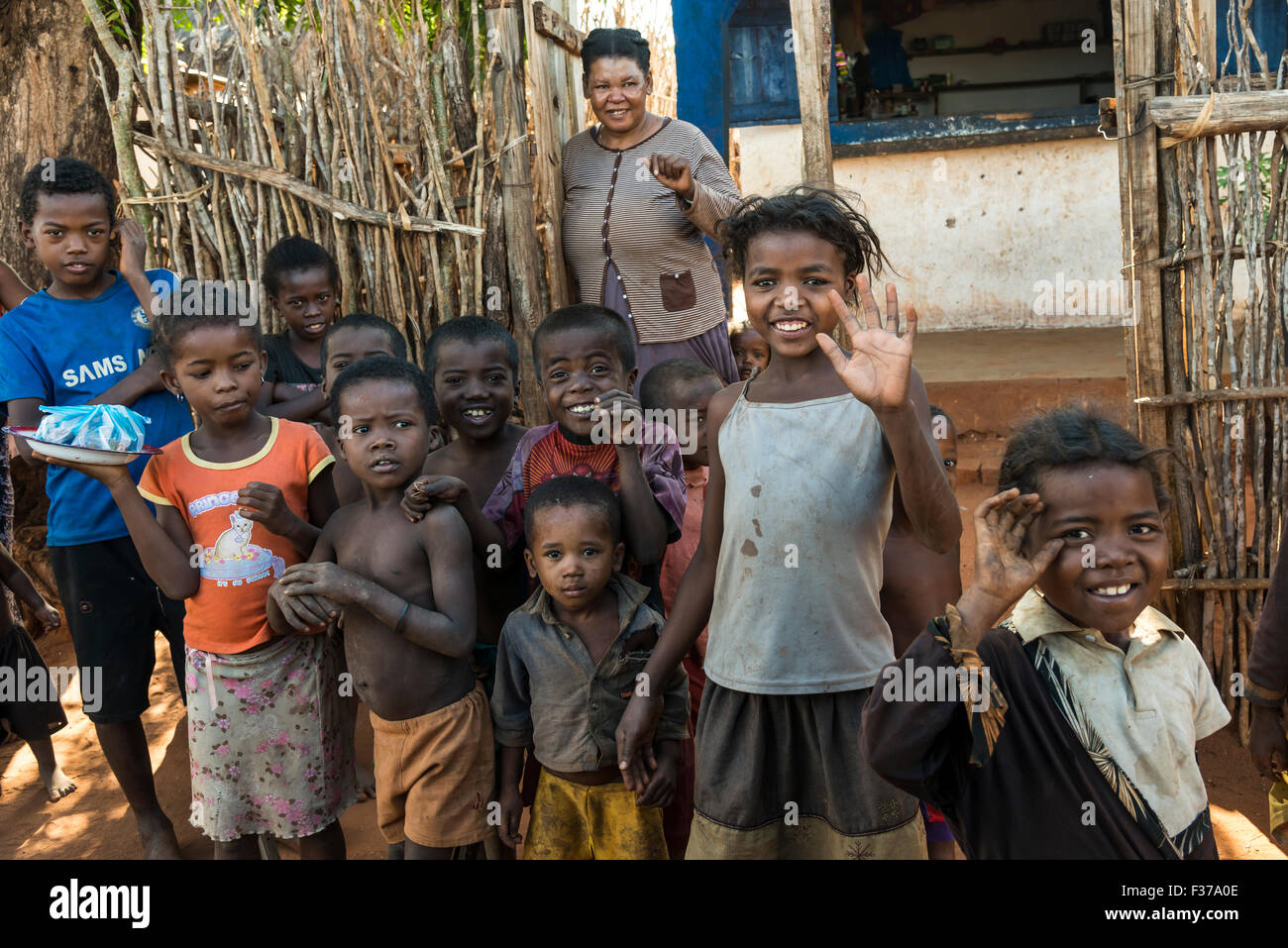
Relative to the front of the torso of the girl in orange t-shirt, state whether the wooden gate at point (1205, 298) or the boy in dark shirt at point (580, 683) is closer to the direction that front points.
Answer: the boy in dark shirt

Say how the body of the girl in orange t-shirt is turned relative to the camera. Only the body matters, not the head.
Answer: toward the camera

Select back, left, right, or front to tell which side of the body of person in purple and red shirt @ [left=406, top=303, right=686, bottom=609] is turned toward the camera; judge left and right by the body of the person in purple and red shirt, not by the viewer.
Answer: front

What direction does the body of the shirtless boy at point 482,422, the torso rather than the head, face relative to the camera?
toward the camera

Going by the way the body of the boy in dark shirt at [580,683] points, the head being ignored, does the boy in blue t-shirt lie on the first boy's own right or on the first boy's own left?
on the first boy's own right

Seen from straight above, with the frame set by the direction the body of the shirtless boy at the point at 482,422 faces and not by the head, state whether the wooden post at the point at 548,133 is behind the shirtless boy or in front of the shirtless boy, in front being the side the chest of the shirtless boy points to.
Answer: behind

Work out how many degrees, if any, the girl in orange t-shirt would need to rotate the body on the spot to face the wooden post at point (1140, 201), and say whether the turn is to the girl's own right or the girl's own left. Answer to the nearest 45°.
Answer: approximately 90° to the girl's own left

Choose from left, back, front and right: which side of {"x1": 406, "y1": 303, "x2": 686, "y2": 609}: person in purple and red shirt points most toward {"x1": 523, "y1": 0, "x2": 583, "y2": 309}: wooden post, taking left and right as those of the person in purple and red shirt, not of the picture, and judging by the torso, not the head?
back
